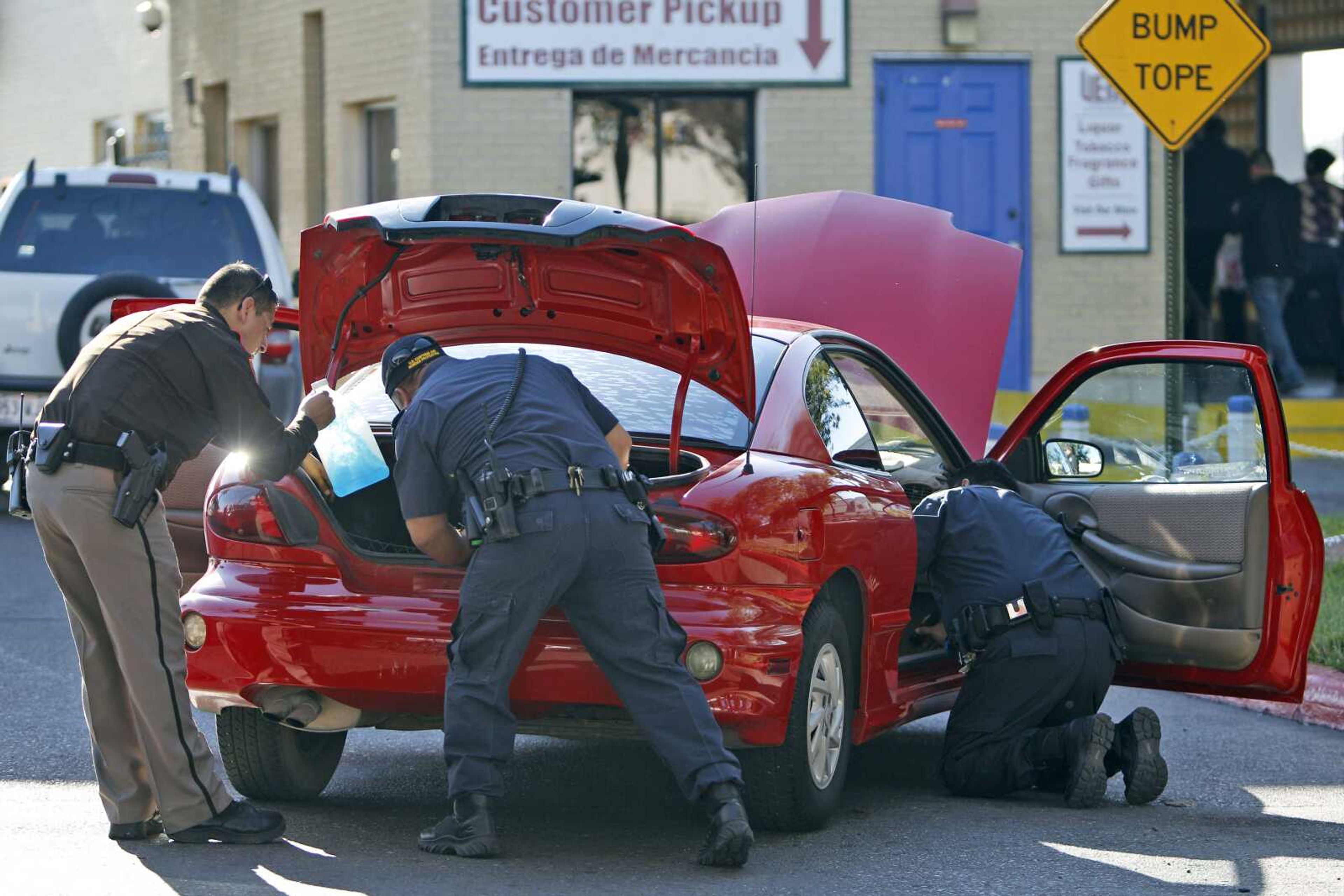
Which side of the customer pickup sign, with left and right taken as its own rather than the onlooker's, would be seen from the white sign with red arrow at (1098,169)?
left

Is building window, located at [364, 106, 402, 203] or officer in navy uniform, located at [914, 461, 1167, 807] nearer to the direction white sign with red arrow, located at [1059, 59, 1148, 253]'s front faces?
the officer in navy uniform

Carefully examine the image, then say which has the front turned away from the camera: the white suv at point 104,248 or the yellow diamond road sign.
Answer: the white suv

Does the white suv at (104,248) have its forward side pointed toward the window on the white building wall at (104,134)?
yes

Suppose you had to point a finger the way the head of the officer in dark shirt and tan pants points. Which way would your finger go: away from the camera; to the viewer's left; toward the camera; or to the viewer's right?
to the viewer's right

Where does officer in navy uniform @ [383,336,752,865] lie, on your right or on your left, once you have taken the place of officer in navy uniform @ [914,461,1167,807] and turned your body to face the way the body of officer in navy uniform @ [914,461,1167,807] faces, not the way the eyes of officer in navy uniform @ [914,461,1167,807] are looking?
on your left

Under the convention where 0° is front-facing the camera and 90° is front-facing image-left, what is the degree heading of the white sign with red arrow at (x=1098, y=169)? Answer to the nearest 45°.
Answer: approximately 0°

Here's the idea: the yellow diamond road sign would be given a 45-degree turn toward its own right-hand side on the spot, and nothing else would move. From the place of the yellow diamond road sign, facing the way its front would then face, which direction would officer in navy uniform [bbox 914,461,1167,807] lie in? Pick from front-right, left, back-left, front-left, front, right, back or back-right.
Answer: front-left

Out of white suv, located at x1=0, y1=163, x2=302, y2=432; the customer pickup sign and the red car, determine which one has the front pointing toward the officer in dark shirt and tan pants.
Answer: the customer pickup sign

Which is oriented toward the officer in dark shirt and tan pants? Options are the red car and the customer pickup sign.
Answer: the customer pickup sign

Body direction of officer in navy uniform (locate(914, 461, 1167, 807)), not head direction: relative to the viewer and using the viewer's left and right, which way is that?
facing away from the viewer and to the left of the viewer

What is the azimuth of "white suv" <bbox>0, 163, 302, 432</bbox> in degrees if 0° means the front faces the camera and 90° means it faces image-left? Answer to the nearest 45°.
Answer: approximately 180°

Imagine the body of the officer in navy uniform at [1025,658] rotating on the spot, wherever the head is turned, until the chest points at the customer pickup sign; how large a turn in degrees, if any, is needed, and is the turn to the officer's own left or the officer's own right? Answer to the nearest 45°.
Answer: approximately 45° to the officer's own right

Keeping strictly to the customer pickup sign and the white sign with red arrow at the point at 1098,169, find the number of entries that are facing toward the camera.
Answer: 2
